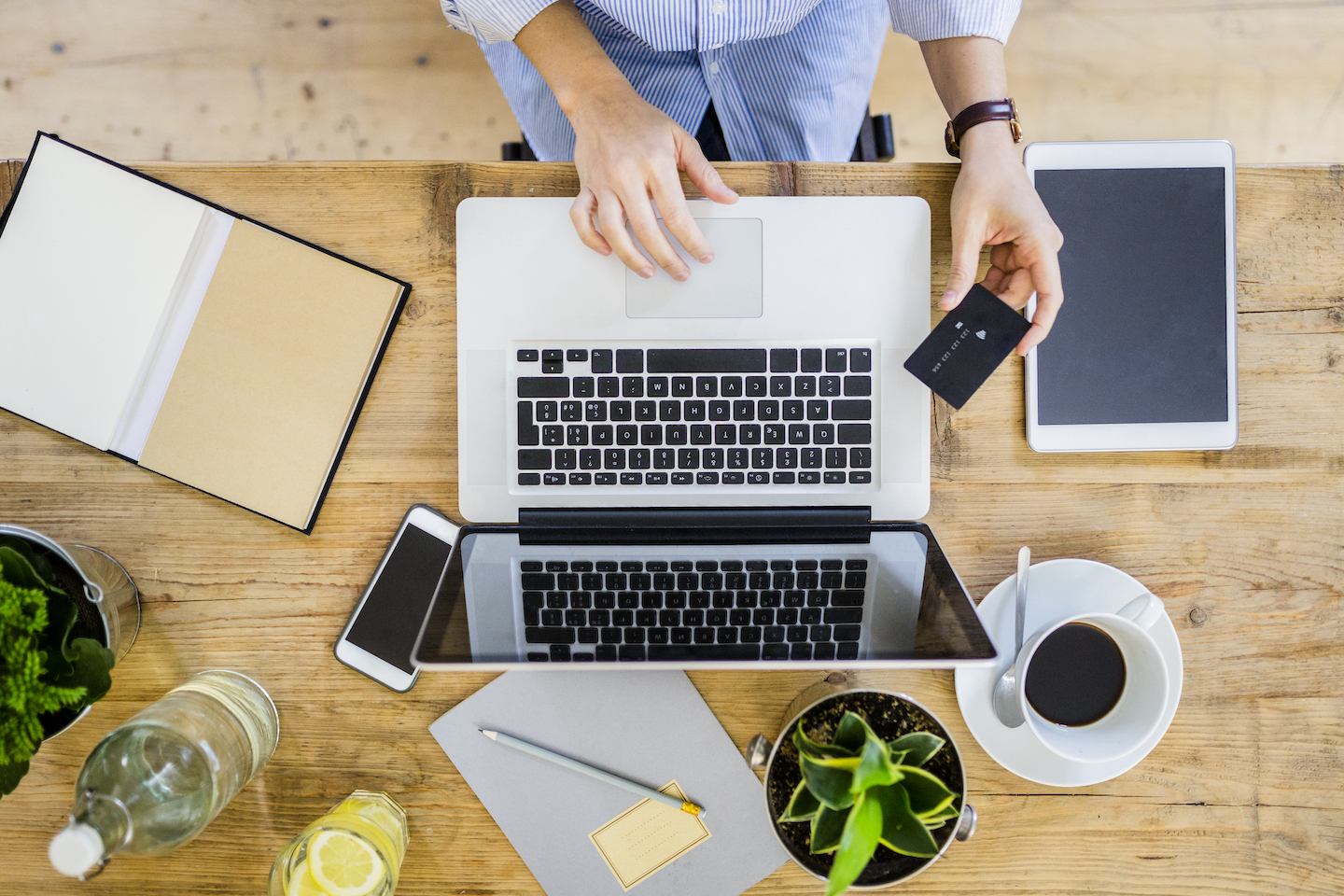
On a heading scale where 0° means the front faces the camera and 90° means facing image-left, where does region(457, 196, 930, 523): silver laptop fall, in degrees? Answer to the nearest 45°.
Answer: approximately 180°
